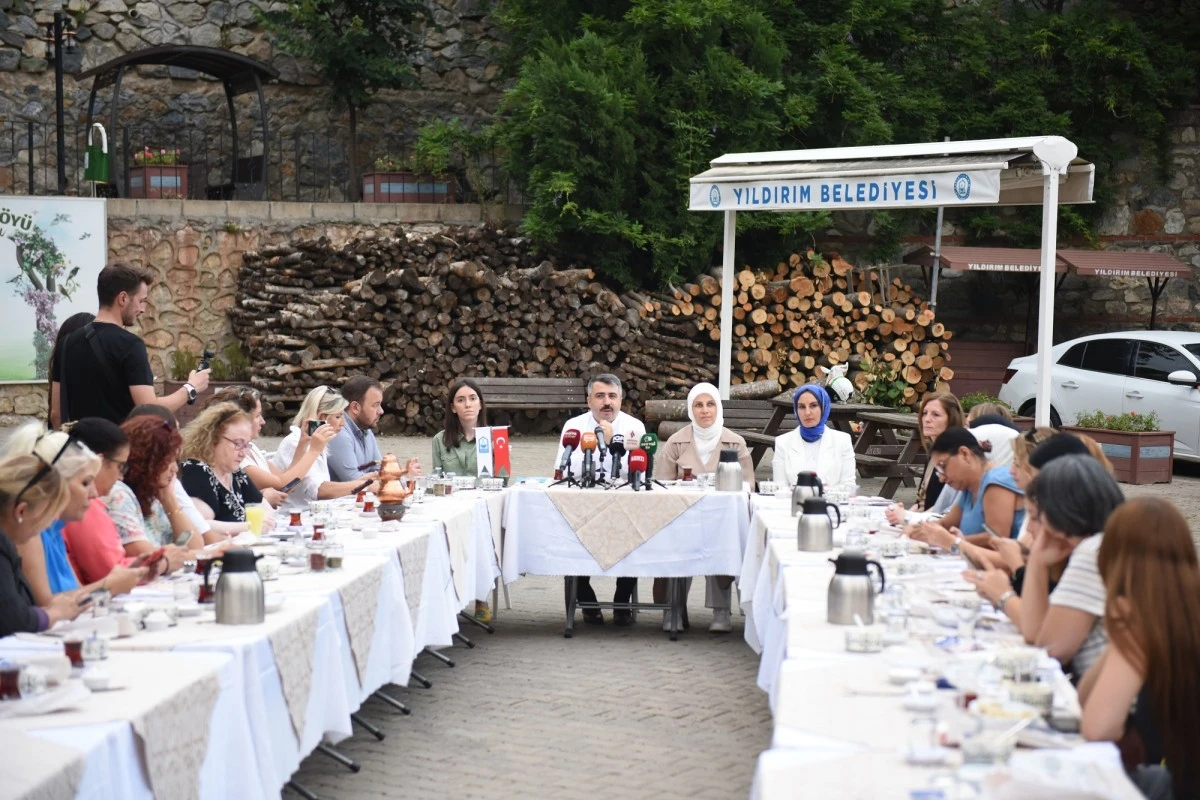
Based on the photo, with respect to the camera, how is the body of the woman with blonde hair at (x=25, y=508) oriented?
to the viewer's right

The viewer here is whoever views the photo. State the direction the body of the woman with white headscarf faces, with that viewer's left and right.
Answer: facing the viewer

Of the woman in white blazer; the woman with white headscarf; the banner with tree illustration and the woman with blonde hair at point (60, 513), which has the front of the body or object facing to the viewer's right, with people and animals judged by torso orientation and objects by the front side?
the woman with blonde hair

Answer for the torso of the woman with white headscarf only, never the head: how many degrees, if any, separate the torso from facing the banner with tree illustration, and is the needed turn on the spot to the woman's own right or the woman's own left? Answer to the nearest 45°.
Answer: approximately 135° to the woman's own right

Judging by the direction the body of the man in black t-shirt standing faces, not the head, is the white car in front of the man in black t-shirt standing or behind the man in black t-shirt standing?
in front

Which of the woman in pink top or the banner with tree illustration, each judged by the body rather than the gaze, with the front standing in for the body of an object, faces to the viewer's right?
the woman in pink top

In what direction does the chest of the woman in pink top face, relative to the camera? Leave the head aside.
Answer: to the viewer's right

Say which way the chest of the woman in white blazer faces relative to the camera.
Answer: toward the camera

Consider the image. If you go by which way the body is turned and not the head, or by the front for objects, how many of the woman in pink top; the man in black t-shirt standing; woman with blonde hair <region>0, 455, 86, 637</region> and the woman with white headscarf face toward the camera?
1

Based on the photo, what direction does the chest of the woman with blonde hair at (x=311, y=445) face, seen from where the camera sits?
to the viewer's right

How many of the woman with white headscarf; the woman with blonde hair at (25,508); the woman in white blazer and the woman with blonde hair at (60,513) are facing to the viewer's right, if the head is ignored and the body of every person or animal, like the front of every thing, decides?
2

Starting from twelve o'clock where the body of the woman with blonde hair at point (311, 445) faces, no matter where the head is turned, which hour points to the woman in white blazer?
The woman in white blazer is roughly at 12 o'clock from the woman with blonde hair.

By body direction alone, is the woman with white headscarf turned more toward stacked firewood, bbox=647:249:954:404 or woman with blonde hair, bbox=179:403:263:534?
the woman with blonde hair

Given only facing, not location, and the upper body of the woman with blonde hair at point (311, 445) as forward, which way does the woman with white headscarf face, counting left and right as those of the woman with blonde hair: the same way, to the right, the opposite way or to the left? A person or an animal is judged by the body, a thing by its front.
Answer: to the right

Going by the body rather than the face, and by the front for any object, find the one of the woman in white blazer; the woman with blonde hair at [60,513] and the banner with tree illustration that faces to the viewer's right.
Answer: the woman with blonde hair

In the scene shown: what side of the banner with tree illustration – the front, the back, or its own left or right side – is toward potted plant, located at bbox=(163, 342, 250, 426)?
left
